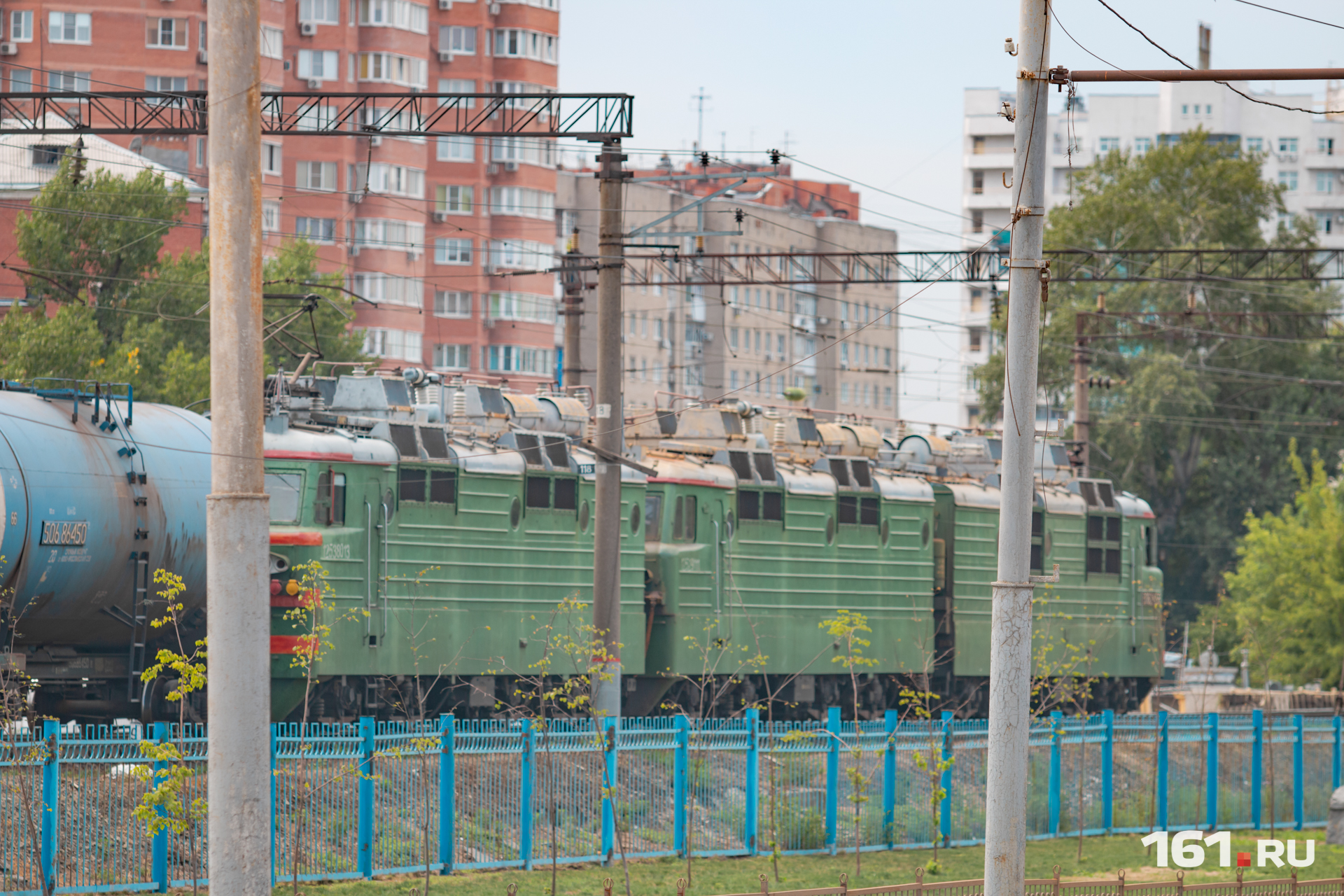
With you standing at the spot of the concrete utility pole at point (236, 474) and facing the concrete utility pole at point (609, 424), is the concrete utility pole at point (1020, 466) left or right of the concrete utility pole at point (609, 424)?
right
